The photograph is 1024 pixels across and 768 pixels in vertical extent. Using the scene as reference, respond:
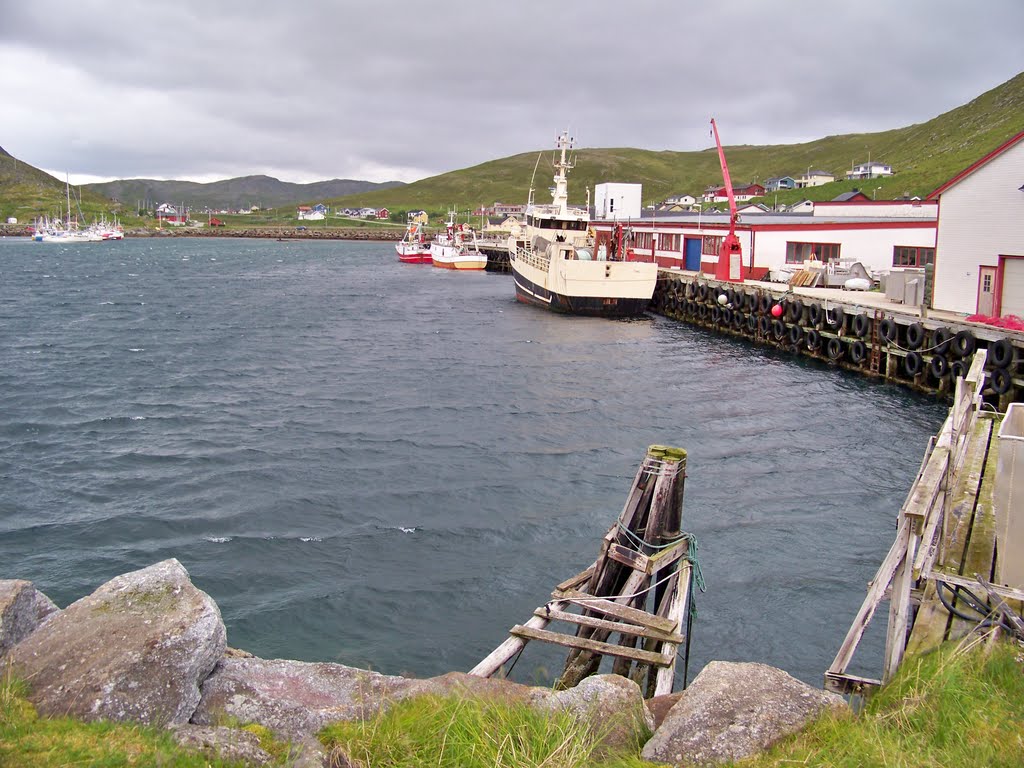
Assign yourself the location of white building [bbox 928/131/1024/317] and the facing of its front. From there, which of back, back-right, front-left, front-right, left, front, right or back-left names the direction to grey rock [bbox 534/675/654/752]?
front

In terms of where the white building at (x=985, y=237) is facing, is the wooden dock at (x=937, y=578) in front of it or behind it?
in front

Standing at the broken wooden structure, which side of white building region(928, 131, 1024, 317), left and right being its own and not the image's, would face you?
front

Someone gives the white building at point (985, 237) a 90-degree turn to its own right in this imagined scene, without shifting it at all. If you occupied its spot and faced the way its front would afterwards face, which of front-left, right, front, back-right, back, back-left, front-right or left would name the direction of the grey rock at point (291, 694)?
left

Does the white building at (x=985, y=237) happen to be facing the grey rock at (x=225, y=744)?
yes

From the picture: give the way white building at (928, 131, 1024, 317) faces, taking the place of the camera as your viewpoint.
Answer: facing the viewer

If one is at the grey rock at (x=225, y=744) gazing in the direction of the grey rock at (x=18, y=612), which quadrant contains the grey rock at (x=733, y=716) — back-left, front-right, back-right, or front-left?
back-right

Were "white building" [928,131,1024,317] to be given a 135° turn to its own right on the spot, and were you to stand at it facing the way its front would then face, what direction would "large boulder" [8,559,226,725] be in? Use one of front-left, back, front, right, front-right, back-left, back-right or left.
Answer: back-left

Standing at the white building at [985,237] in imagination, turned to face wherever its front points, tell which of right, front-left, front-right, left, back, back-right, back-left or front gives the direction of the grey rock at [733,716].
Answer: front

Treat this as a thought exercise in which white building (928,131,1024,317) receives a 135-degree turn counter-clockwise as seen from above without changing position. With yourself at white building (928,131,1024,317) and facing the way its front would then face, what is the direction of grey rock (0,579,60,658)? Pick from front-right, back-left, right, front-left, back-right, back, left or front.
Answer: back-right

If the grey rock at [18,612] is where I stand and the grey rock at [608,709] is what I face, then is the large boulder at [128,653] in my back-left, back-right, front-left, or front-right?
front-right
